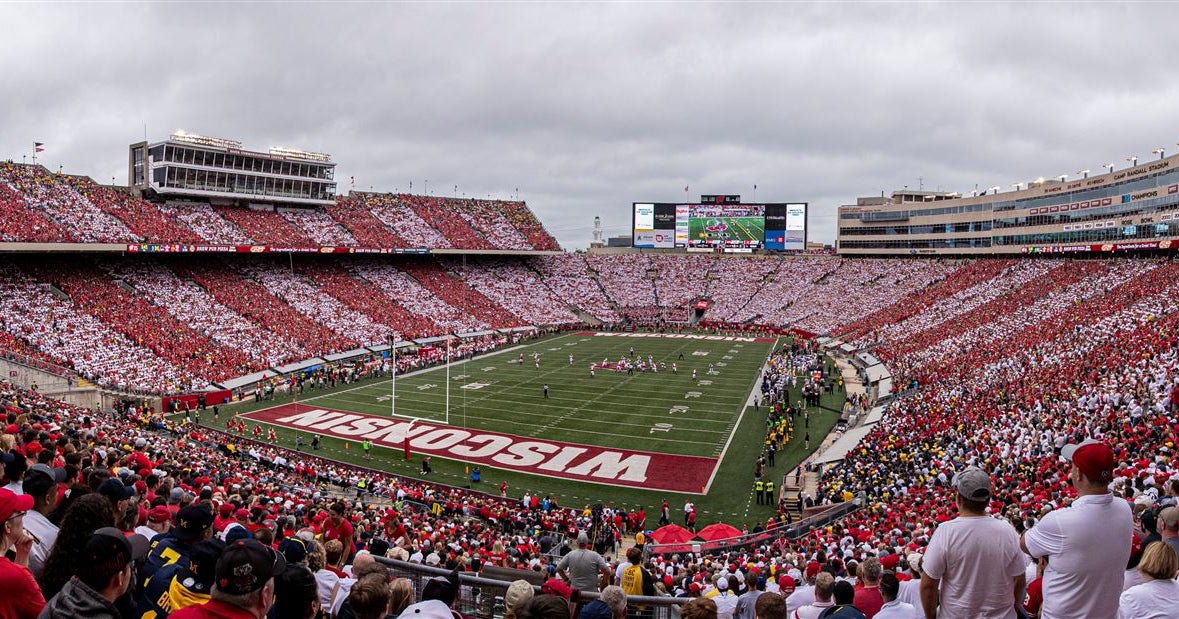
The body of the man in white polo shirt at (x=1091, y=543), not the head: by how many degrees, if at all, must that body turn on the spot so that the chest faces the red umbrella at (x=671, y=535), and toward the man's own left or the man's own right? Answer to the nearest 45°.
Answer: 0° — they already face it

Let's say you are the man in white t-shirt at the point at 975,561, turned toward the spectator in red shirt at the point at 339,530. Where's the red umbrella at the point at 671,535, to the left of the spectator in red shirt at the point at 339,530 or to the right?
right

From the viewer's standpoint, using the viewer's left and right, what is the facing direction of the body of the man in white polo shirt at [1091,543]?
facing away from the viewer and to the left of the viewer

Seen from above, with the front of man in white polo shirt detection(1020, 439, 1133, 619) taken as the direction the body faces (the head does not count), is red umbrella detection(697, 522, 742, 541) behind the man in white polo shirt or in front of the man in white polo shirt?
in front
